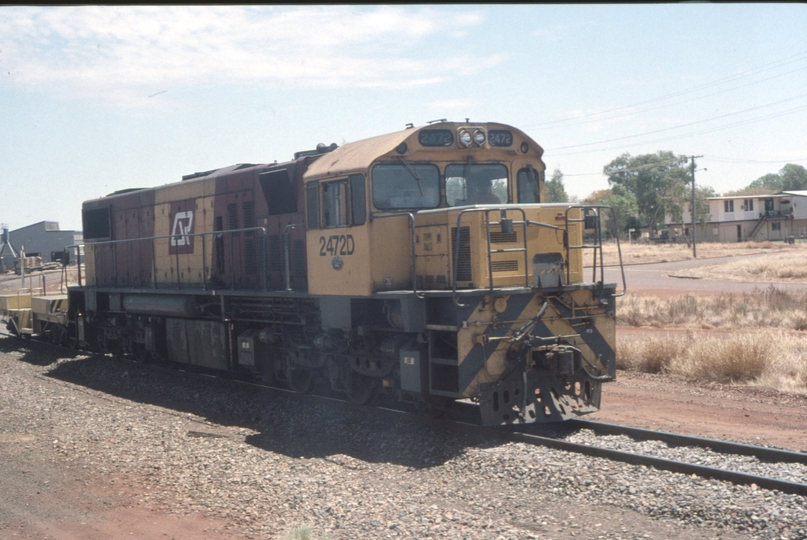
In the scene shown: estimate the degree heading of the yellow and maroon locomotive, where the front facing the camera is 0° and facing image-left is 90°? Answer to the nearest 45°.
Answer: approximately 315°
